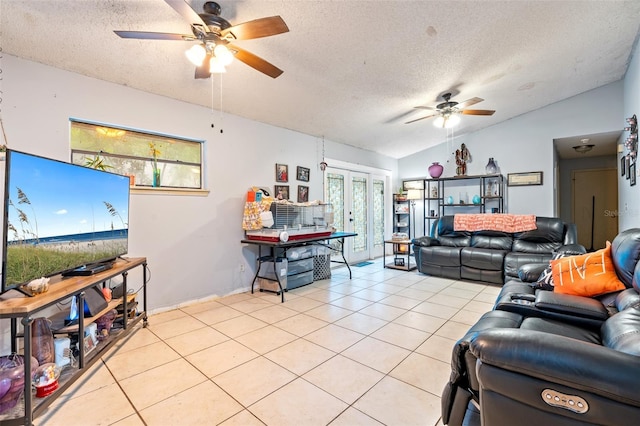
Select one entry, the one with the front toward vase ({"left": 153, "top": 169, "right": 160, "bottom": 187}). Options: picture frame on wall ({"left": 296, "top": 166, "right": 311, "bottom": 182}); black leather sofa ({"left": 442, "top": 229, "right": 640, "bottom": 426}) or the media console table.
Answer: the black leather sofa

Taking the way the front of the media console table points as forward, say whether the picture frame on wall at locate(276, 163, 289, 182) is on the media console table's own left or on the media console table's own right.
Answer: on the media console table's own left

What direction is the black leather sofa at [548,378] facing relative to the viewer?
to the viewer's left

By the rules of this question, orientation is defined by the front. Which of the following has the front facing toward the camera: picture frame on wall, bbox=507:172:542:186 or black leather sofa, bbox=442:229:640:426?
the picture frame on wall

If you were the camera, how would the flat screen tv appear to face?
facing the viewer and to the right of the viewer

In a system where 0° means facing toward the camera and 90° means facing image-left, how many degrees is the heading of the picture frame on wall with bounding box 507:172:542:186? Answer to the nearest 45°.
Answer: approximately 0°

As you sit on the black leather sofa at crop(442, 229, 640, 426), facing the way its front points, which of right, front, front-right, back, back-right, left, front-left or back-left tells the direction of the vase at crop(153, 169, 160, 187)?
front

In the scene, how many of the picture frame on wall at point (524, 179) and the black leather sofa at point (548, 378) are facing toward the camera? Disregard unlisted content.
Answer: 1

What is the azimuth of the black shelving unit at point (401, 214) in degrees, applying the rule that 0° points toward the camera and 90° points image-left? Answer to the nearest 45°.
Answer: approximately 45°

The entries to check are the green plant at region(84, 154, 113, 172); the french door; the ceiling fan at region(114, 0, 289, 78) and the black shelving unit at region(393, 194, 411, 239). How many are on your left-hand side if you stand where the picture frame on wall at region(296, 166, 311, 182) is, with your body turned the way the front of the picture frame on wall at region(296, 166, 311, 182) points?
2

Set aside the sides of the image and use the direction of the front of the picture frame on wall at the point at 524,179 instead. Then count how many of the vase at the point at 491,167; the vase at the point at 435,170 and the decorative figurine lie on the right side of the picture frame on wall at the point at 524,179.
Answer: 3

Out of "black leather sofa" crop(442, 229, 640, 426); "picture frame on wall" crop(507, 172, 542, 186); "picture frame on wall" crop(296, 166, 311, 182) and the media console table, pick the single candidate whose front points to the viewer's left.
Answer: the black leather sofa

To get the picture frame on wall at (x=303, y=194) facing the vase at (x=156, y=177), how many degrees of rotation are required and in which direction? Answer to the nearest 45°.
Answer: approximately 90° to its right
